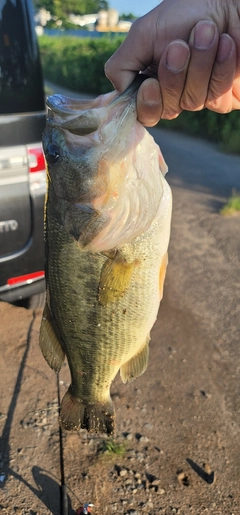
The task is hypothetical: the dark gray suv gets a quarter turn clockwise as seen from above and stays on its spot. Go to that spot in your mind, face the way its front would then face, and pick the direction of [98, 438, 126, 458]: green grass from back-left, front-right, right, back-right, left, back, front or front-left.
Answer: right

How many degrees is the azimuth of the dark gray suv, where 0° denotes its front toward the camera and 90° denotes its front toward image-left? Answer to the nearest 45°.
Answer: approximately 180°

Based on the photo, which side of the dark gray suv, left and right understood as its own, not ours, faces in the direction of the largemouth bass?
back
